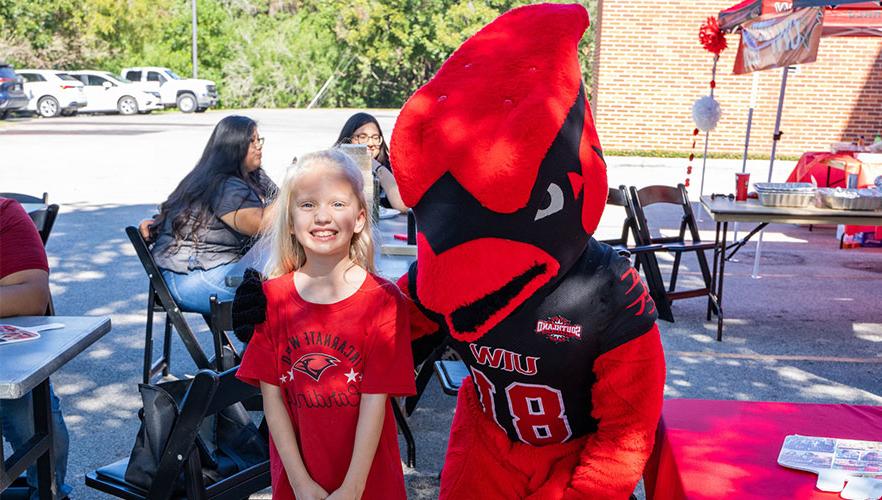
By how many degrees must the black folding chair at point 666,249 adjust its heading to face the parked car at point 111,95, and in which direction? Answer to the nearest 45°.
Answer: approximately 180°

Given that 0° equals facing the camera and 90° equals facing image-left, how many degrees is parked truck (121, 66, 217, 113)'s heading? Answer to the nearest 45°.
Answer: approximately 315°

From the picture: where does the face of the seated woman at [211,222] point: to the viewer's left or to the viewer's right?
to the viewer's right

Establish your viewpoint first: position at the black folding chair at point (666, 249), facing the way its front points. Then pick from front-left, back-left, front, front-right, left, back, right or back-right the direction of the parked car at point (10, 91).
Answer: back

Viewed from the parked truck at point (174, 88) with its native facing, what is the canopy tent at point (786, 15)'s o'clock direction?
The canopy tent is roughly at 1 o'clock from the parked truck.

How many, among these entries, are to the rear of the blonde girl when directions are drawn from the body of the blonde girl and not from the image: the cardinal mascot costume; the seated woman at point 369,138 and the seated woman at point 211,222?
2

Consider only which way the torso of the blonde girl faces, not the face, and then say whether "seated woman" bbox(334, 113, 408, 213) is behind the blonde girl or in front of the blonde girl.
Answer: behind

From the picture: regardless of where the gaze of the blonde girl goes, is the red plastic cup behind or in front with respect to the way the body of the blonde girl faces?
behind

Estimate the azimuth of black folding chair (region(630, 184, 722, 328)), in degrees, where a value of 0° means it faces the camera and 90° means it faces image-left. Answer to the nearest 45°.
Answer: approximately 315°

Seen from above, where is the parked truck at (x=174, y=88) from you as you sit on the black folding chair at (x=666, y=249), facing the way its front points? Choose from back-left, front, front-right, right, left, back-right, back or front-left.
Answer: back

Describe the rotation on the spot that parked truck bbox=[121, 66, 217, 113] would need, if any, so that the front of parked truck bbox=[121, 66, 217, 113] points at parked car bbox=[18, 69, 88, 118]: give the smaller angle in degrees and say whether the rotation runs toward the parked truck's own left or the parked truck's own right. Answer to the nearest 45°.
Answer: approximately 90° to the parked truck's own right
